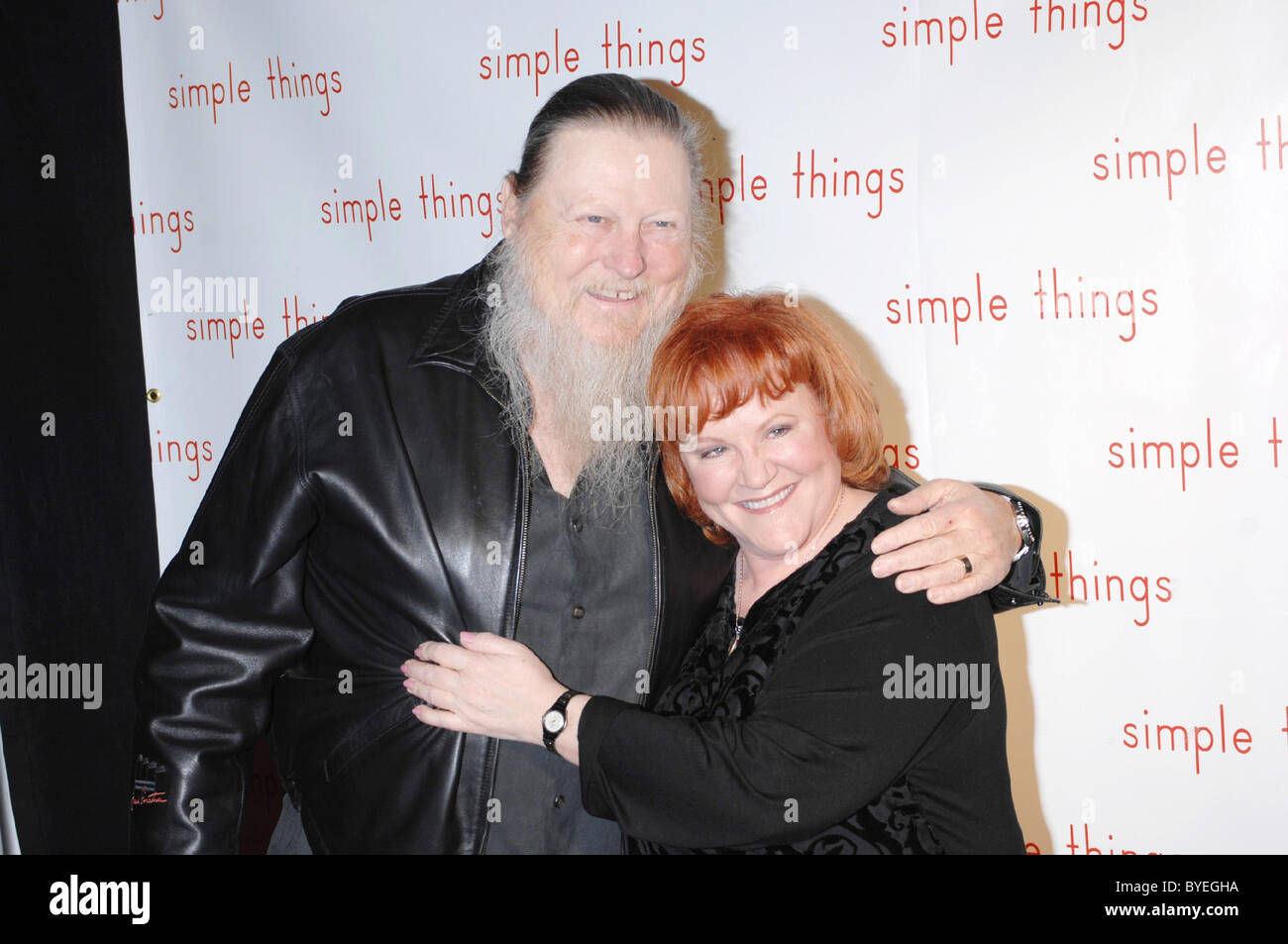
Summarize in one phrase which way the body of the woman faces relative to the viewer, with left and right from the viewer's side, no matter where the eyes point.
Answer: facing the viewer and to the left of the viewer
